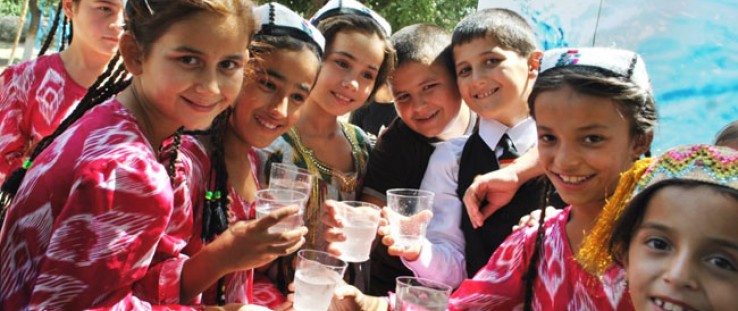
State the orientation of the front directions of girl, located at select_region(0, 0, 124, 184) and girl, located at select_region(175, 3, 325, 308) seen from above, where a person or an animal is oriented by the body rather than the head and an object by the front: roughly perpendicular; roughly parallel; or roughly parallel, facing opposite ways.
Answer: roughly parallel

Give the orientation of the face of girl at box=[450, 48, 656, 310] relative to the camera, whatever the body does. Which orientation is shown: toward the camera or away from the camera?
toward the camera

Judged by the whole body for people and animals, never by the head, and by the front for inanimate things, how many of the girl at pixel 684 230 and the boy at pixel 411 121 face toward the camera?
2

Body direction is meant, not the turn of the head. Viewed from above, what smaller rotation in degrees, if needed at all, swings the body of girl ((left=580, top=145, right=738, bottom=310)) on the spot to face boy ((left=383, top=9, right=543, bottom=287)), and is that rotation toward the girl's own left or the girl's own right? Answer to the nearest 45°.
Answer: approximately 135° to the girl's own right

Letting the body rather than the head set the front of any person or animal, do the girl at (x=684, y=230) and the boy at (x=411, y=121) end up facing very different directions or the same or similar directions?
same or similar directions

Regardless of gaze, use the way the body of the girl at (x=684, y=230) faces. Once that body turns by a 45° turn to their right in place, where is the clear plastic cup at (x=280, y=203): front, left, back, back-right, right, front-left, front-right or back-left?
front-right

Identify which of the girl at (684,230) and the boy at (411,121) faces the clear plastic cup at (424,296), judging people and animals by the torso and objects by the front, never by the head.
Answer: the boy

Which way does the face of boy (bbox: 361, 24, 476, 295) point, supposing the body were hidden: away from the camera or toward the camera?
toward the camera

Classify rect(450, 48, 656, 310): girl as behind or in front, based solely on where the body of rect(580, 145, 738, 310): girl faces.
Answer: behind

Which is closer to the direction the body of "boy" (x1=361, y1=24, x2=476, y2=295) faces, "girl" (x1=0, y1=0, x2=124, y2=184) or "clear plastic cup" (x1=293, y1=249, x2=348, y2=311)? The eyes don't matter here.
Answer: the clear plastic cup

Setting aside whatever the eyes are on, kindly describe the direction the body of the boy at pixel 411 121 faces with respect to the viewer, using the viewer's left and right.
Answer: facing the viewer

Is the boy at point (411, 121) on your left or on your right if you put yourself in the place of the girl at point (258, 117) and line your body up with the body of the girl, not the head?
on your left

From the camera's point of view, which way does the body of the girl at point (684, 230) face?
toward the camera

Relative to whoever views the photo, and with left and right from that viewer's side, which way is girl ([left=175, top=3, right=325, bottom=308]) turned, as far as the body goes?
facing the viewer and to the right of the viewer
